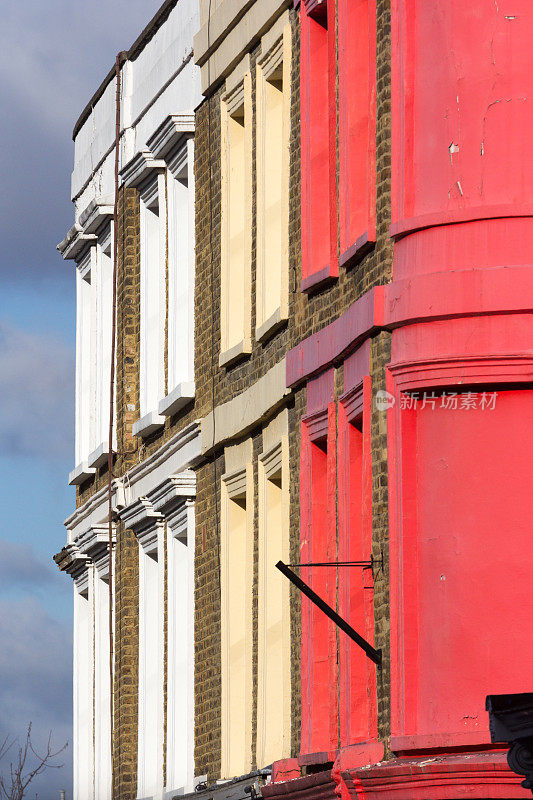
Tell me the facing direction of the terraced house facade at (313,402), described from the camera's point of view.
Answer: facing the viewer and to the left of the viewer
